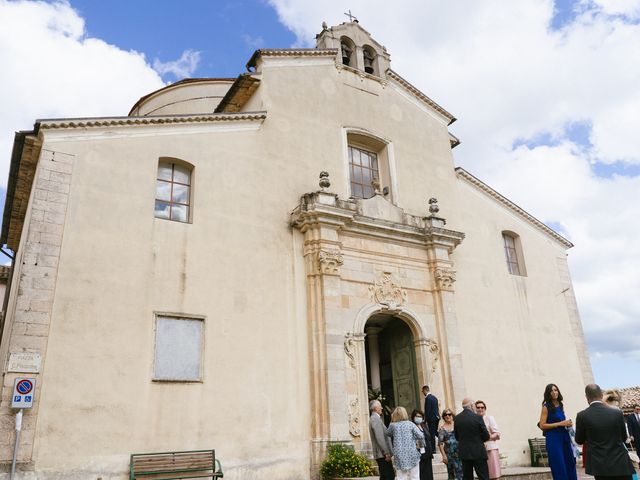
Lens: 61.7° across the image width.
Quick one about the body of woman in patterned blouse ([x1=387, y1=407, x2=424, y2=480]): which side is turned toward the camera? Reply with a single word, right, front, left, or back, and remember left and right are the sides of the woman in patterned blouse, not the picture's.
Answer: back

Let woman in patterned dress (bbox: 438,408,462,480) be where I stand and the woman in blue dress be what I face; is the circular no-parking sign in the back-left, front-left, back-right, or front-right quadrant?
back-right

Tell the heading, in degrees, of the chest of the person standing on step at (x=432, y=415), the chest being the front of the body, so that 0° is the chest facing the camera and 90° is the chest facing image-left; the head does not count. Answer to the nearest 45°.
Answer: approximately 90°

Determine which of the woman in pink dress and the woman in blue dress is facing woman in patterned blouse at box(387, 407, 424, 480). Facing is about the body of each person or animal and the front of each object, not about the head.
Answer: the woman in pink dress

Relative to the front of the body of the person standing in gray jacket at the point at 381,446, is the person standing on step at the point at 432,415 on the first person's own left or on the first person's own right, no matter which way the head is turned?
on the first person's own left

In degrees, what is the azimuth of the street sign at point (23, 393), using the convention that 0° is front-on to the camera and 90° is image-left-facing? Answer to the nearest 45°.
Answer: approximately 0°

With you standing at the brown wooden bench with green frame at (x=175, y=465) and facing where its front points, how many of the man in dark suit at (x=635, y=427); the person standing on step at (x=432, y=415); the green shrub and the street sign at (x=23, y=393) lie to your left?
3

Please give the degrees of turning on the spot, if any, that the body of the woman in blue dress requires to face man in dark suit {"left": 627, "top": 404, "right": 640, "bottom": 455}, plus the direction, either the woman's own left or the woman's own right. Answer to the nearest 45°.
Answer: approximately 135° to the woman's own left

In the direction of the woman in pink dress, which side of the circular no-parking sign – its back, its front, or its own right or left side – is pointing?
left
